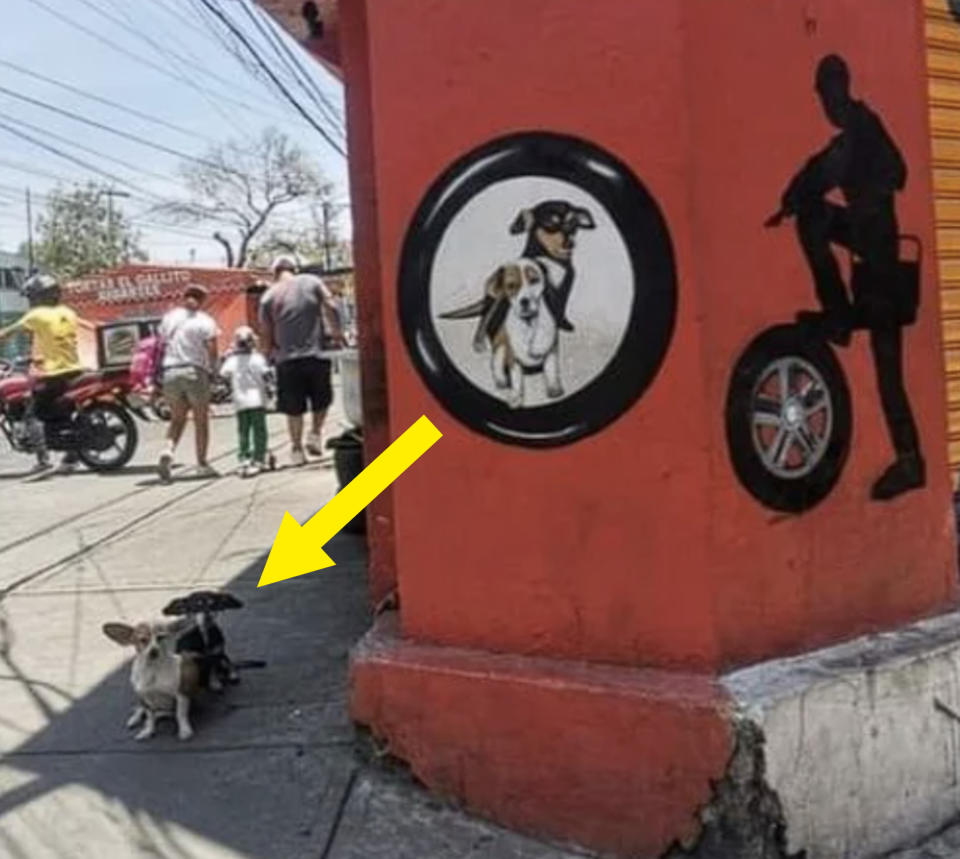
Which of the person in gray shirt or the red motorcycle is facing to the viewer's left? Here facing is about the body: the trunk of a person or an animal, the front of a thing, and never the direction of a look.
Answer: the red motorcycle

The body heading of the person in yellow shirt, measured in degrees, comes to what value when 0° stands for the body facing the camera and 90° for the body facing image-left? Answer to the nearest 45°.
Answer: approximately 135°

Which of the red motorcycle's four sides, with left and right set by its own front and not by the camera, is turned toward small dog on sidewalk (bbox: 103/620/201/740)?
left

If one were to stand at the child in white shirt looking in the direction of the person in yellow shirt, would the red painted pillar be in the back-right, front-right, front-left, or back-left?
back-left

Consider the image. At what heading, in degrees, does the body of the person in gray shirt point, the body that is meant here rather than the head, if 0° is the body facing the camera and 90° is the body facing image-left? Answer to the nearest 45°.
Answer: approximately 180°

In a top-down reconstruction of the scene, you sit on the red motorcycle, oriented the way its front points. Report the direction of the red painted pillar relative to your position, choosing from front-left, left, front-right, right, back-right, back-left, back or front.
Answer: left

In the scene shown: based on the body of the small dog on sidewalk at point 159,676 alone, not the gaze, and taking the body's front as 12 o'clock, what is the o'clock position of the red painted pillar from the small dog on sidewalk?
The red painted pillar is roughly at 9 o'clock from the small dog on sidewalk.

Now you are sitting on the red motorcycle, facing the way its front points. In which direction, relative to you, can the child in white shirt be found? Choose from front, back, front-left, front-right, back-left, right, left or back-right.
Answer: back-left

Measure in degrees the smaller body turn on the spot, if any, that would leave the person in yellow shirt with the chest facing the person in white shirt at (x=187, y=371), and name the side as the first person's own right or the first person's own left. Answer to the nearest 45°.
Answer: approximately 180°

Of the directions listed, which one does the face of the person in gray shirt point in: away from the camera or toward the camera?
away from the camera
